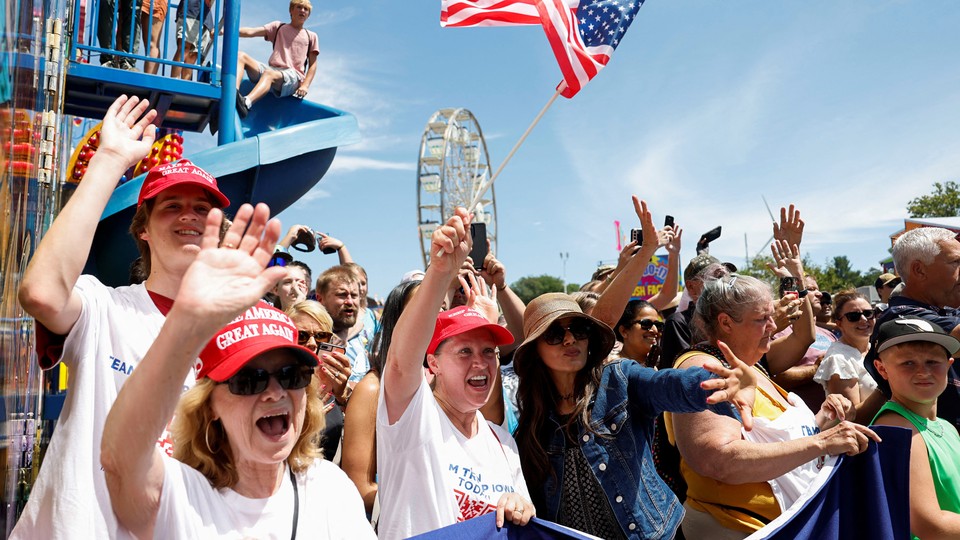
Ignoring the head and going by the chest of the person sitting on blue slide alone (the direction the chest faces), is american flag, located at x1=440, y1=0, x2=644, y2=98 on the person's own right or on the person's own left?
on the person's own left

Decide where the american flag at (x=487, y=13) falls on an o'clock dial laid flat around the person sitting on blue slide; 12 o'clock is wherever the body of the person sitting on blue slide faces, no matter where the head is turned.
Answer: The american flag is roughly at 10 o'clock from the person sitting on blue slide.

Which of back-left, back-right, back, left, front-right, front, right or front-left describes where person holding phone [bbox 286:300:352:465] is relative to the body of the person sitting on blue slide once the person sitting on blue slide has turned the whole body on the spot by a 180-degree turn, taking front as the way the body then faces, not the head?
back-right

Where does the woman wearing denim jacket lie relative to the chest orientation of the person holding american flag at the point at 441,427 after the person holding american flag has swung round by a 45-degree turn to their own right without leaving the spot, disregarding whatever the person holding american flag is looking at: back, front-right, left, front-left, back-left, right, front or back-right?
back-left

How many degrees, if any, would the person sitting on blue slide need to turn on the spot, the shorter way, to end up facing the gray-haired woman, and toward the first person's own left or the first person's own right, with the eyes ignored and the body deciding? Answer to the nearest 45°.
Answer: approximately 45° to the first person's own left

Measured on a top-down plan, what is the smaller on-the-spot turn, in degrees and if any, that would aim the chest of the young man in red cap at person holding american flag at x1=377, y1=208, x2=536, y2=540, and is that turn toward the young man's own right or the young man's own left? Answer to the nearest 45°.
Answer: approximately 45° to the young man's own left

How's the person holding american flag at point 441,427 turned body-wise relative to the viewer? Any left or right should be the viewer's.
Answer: facing the viewer and to the right of the viewer
